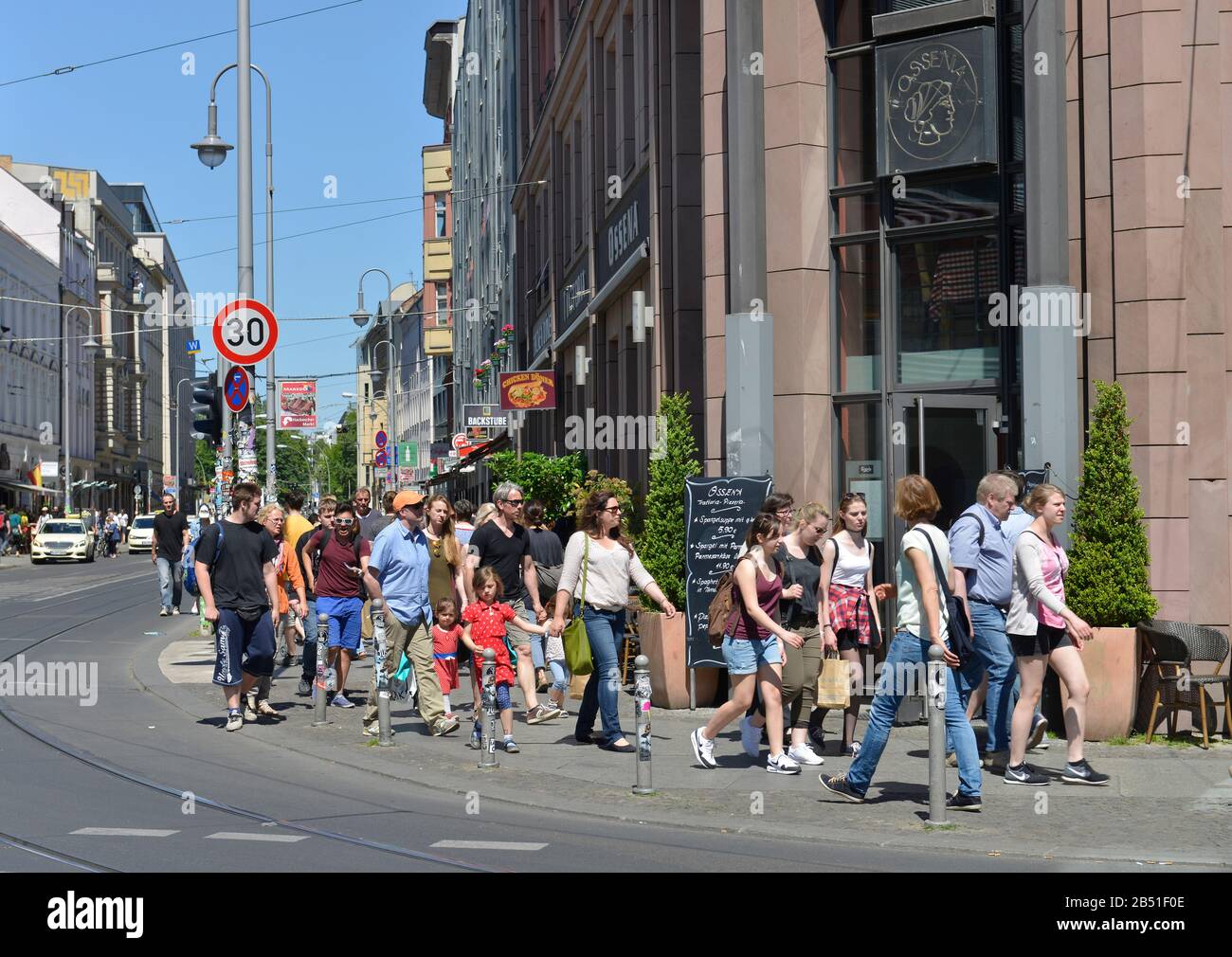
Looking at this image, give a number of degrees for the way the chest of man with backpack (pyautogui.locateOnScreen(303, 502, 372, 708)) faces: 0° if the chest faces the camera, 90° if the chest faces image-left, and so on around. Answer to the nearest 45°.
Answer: approximately 0°

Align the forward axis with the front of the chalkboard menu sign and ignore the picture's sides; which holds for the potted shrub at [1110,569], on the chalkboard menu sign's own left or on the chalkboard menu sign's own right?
on the chalkboard menu sign's own left

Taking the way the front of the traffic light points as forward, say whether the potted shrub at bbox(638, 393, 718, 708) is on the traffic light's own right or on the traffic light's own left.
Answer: on the traffic light's own left

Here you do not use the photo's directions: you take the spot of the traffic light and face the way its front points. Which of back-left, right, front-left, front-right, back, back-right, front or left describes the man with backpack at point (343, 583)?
left

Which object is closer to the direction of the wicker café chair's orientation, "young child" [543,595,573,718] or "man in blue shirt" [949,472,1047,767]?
the man in blue shirt

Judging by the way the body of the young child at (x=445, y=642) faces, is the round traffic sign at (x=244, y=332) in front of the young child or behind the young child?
behind

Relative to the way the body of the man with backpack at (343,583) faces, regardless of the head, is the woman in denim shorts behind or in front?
in front

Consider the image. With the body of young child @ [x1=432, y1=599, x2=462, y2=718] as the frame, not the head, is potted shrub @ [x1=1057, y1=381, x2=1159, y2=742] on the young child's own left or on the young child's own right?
on the young child's own left
